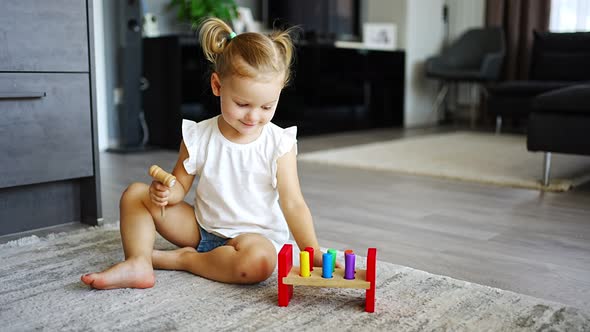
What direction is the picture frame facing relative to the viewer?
toward the camera

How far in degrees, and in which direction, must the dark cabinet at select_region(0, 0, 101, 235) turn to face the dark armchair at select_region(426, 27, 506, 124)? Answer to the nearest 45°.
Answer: approximately 90° to its left

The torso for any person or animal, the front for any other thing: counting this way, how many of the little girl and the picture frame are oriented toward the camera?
2

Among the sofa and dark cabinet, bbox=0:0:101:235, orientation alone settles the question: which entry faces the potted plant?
the sofa

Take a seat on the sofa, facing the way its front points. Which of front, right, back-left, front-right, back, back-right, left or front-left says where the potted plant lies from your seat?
front

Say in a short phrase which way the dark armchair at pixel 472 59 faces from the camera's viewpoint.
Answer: facing the viewer and to the left of the viewer

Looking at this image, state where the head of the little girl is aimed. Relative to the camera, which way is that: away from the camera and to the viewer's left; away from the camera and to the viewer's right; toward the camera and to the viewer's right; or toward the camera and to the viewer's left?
toward the camera and to the viewer's right

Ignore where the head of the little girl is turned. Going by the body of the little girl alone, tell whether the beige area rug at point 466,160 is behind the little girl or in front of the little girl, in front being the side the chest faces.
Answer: behind

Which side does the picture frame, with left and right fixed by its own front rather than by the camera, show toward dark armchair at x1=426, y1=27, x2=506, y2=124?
left
